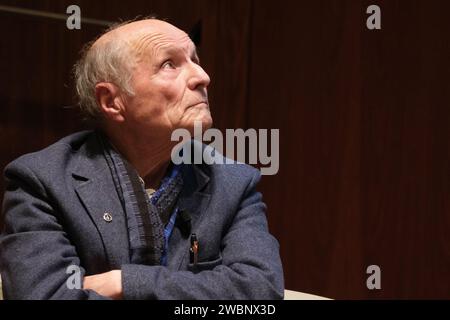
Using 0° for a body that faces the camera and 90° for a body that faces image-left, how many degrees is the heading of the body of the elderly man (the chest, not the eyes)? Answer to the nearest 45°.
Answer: approximately 315°
